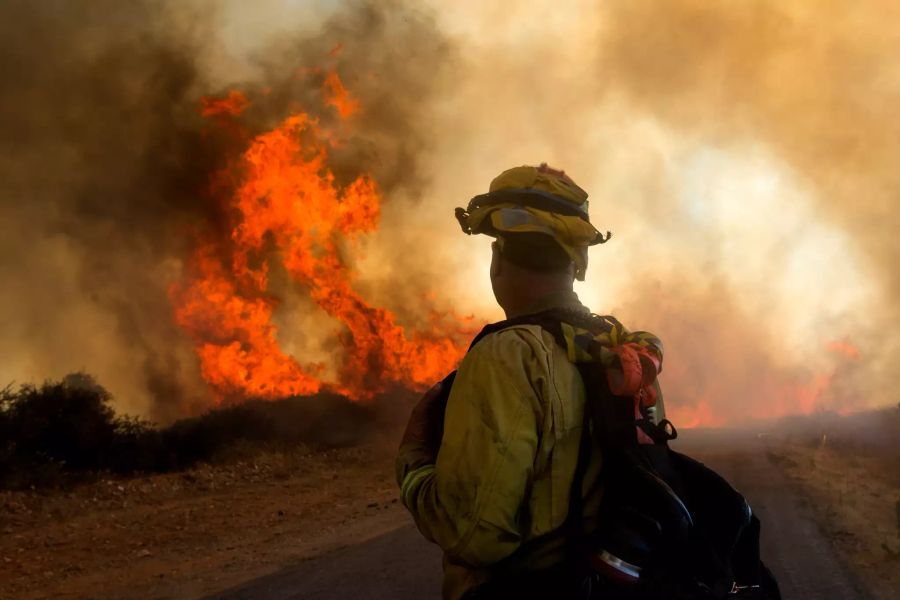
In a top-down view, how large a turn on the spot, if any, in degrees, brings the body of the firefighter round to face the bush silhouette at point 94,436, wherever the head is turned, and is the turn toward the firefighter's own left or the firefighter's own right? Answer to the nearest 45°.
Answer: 0° — they already face it

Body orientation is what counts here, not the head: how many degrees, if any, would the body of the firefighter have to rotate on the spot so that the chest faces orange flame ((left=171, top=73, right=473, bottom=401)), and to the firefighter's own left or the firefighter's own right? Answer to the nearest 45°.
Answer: approximately 45° to the firefighter's own right

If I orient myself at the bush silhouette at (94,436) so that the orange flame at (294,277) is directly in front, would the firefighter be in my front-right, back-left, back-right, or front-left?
back-right

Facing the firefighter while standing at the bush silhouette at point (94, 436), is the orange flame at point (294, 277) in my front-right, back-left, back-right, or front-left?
back-left

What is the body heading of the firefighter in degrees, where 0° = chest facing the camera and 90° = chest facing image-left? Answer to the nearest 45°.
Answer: approximately 135°
